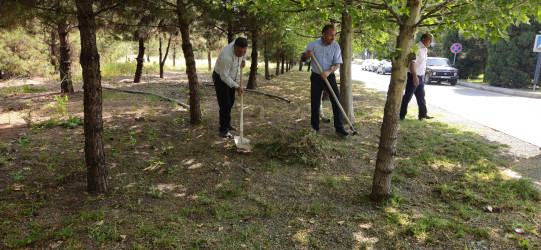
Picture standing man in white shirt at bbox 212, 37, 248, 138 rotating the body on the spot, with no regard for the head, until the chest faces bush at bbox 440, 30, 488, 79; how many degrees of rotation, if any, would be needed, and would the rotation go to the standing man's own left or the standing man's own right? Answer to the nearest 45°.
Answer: approximately 90° to the standing man's own left

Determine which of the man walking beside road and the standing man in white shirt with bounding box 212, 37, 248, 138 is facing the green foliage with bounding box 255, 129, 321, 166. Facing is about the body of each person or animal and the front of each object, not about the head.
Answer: the standing man in white shirt

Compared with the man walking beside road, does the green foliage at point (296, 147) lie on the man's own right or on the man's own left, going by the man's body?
on the man's own right

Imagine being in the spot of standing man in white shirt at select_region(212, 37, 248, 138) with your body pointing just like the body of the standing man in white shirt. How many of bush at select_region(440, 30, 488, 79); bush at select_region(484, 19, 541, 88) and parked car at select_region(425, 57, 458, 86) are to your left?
3

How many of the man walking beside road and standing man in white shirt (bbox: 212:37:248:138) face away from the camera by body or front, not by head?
0

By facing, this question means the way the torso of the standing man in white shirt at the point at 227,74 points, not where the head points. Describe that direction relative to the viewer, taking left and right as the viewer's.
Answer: facing the viewer and to the right of the viewer

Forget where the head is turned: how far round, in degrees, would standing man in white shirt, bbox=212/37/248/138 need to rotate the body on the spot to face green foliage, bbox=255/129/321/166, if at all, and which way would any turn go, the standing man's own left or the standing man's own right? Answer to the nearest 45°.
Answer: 0° — they already face it

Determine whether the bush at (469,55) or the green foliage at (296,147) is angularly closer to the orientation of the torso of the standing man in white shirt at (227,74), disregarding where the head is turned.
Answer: the green foliage
